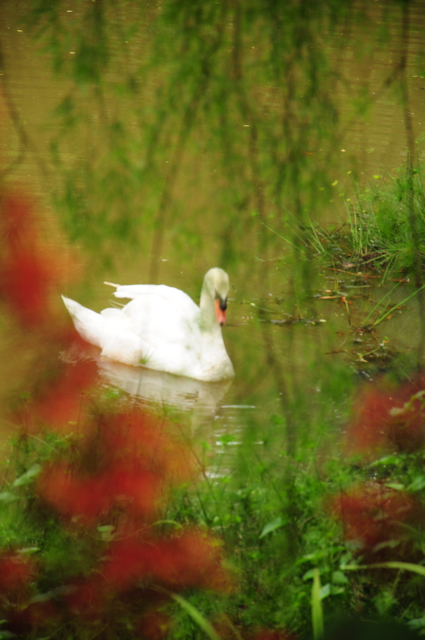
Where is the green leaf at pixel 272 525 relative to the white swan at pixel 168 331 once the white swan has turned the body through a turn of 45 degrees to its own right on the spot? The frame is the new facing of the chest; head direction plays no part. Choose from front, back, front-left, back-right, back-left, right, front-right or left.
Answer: front

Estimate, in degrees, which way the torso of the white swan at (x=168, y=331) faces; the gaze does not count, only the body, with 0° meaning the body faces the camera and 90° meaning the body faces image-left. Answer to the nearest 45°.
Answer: approximately 315°

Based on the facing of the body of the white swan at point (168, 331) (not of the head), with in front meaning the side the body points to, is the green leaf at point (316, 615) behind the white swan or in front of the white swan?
in front

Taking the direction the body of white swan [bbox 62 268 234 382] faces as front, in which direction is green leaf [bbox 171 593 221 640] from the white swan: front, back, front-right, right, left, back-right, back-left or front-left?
front-right
